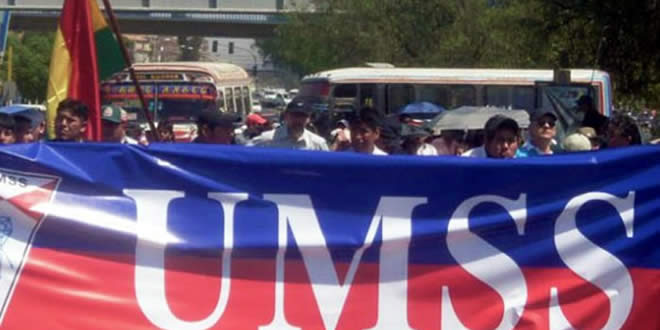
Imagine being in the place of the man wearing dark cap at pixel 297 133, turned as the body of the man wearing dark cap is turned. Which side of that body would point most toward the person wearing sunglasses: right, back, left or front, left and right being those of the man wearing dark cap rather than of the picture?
left

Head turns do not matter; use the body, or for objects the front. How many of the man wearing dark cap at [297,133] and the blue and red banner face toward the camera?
2

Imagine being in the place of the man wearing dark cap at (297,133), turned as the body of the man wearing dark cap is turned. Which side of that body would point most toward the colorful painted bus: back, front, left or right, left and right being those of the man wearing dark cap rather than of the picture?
back

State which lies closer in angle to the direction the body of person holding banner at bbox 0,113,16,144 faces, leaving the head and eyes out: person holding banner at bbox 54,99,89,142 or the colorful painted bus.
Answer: the person holding banner

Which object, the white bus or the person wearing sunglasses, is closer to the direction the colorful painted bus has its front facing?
the person wearing sunglasses

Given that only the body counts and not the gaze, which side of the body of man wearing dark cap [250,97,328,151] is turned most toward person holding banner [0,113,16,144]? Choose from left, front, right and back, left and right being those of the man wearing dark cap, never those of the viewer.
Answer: right

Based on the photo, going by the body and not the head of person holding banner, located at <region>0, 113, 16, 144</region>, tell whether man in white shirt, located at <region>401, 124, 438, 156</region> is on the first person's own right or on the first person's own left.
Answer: on the first person's own left

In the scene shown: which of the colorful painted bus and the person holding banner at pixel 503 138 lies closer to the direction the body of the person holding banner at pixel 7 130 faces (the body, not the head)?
the person holding banner

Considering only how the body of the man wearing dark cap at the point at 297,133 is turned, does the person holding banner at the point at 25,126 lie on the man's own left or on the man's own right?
on the man's own right

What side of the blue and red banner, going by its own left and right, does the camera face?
front

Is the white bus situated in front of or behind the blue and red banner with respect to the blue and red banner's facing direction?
behind
